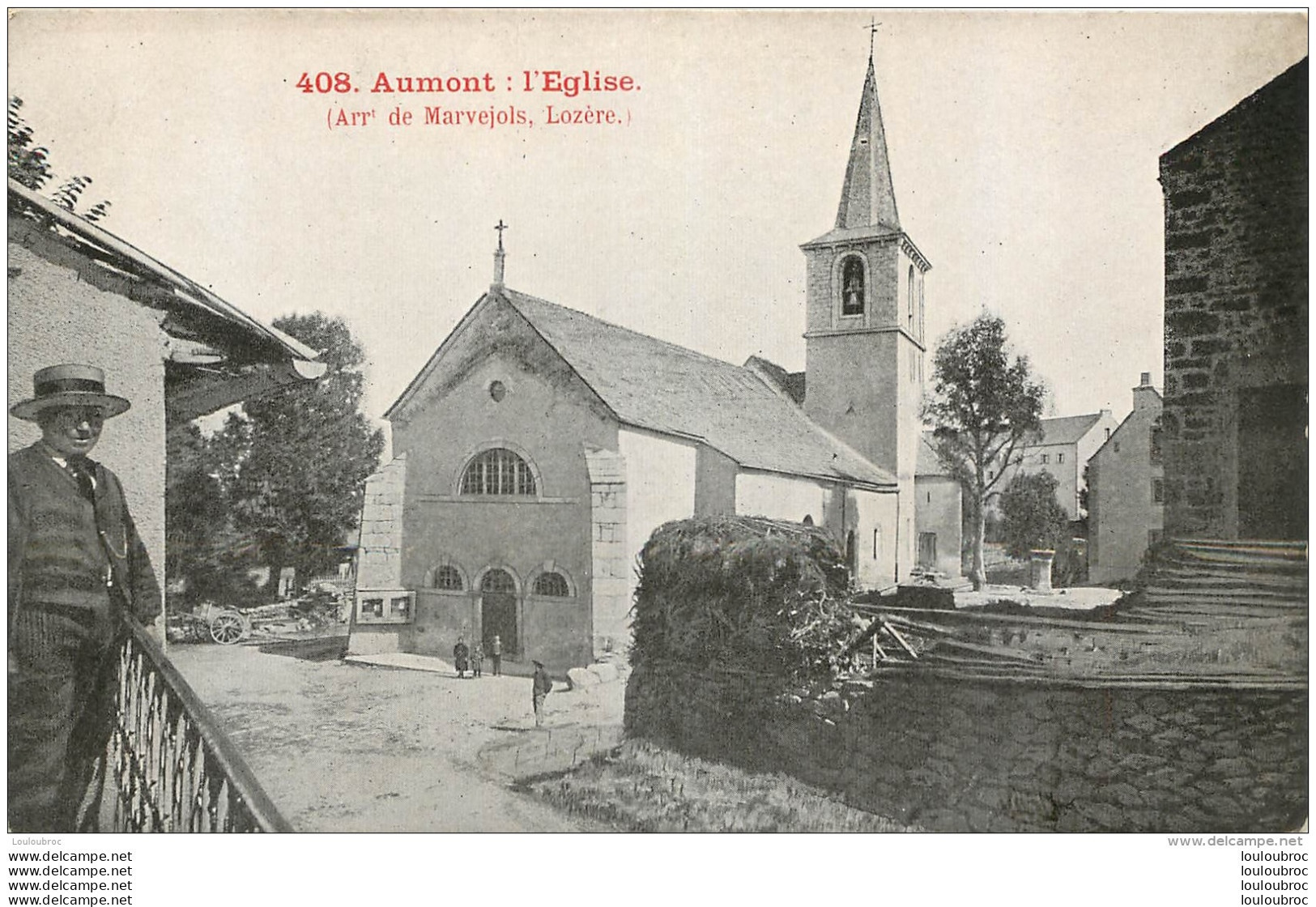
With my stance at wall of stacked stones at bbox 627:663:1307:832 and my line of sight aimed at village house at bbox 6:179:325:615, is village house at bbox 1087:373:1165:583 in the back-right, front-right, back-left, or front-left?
back-right

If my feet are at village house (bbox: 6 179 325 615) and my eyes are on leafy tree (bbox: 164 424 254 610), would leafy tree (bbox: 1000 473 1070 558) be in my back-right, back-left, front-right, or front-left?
front-right

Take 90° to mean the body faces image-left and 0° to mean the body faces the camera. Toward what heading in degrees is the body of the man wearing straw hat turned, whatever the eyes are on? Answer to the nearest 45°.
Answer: approximately 315°

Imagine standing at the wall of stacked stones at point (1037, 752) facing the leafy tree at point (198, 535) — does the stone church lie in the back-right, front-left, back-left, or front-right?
front-right
